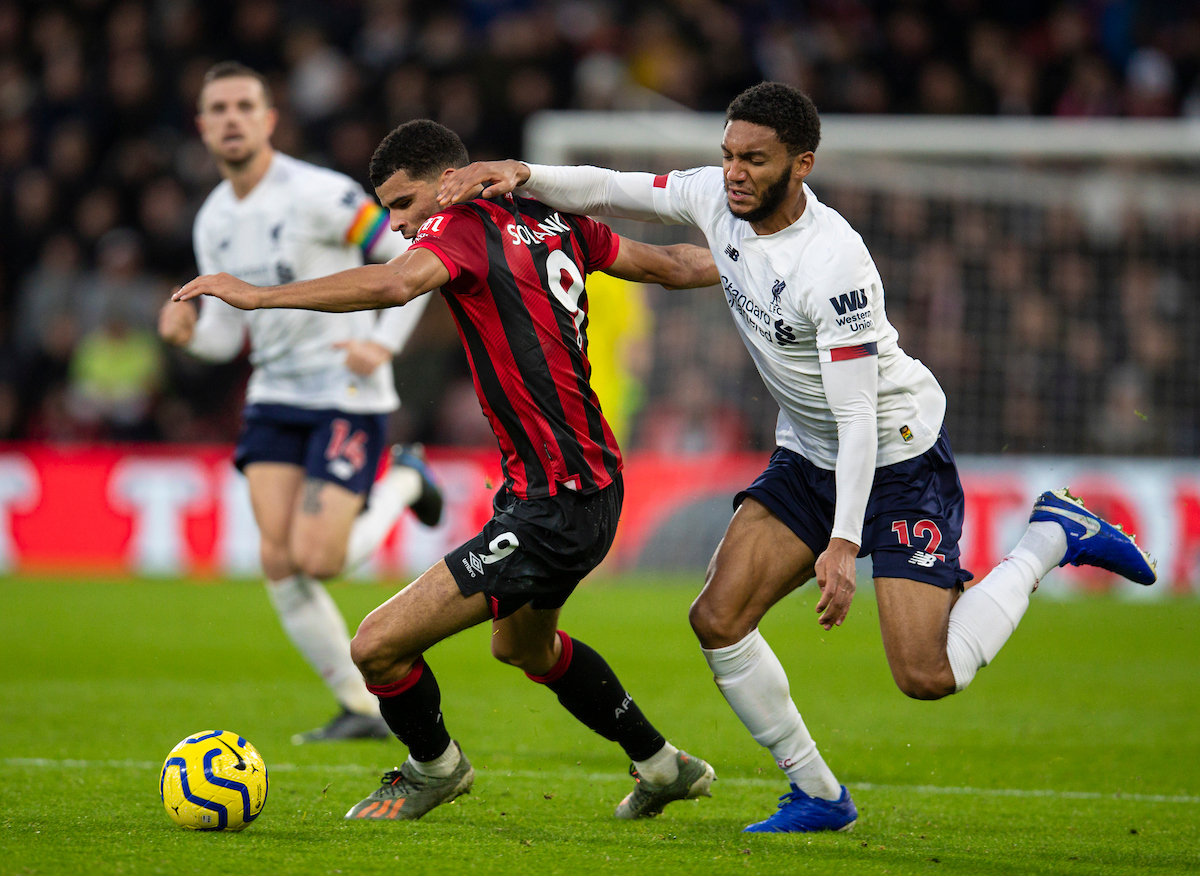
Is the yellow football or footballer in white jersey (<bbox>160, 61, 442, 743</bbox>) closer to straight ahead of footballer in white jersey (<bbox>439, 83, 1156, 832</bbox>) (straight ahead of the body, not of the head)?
the yellow football

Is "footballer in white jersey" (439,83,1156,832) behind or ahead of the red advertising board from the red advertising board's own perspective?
ahead

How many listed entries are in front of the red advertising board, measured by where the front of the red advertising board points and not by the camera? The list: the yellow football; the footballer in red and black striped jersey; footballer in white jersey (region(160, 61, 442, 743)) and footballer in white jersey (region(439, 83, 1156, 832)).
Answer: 4

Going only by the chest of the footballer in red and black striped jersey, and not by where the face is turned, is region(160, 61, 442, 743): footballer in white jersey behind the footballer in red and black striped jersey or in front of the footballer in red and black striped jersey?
in front

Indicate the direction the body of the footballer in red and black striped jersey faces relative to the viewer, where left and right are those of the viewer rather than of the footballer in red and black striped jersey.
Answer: facing away from the viewer and to the left of the viewer

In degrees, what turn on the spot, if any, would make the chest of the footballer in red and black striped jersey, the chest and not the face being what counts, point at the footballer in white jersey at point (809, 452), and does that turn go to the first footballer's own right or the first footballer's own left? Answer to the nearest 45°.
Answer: approximately 135° to the first footballer's own right

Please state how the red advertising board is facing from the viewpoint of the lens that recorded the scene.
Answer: facing the viewer

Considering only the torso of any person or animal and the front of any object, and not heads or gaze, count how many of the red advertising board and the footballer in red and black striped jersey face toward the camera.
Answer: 1

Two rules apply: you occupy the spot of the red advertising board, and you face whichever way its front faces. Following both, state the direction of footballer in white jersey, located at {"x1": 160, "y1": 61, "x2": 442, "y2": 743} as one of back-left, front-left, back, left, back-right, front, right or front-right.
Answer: front

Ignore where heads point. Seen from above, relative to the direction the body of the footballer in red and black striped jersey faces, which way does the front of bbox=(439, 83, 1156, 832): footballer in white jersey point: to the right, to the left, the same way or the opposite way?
to the left

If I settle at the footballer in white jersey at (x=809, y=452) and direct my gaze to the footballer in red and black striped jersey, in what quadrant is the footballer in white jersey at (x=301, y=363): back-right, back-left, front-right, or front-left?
front-right

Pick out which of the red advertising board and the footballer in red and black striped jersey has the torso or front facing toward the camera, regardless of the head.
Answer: the red advertising board

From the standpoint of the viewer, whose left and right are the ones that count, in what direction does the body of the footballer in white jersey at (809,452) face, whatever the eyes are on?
facing the viewer and to the left of the viewer

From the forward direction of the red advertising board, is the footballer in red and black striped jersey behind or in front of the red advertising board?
in front
